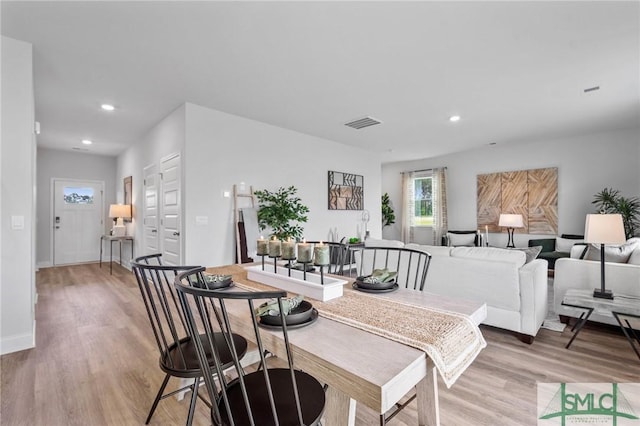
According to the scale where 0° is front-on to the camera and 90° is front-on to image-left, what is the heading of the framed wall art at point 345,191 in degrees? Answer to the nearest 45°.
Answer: approximately 315°

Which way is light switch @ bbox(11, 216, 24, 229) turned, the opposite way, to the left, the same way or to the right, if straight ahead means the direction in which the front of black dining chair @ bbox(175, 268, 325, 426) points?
to the right

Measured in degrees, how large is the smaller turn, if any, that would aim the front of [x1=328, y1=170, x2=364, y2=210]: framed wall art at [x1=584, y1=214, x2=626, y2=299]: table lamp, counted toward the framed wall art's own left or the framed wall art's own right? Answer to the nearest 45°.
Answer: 0° — it already faces it

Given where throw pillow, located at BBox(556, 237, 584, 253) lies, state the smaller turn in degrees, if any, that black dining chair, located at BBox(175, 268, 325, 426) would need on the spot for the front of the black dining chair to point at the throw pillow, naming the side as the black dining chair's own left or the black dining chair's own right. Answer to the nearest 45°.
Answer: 0° — it already faces it

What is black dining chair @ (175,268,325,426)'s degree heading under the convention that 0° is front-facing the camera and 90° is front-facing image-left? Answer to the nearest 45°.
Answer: approximately 225°

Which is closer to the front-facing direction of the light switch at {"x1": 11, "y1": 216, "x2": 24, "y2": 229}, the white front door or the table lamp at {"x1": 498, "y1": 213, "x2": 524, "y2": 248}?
the table lamp

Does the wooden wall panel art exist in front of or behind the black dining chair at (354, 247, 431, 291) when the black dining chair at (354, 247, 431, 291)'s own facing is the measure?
behind

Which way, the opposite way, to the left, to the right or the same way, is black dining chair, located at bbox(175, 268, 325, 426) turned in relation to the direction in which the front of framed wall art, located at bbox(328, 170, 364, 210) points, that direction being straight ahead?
to the left

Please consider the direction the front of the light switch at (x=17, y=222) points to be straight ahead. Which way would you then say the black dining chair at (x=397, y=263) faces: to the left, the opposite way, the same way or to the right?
to the right

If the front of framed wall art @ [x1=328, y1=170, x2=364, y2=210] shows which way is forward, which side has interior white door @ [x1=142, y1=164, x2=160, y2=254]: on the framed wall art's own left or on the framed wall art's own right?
on the framed wall art's own right
